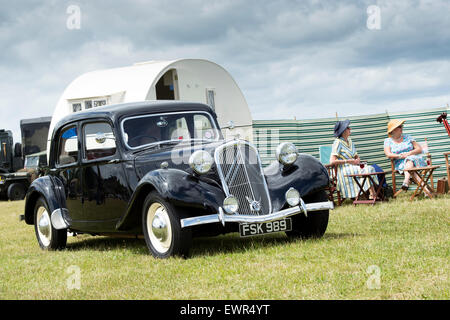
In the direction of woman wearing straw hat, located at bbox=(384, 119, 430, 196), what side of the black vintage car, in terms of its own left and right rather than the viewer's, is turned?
left

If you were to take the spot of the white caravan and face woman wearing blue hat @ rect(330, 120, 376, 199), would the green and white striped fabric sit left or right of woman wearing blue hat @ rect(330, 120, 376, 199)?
left

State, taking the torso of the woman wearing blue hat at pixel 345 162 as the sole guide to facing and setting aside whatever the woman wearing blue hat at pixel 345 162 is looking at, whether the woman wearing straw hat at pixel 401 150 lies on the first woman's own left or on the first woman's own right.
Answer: on the first woman's own left

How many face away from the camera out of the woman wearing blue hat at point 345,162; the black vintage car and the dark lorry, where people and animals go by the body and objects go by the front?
0

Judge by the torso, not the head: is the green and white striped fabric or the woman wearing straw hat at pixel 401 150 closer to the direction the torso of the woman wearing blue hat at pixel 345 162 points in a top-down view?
the woman wearing straw hat

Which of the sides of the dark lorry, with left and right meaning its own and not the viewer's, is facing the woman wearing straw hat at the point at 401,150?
left

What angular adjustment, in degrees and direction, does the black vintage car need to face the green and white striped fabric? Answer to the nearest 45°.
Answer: approximately 90° to its left

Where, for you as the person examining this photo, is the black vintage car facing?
facing the viewer and to the right of the viewer

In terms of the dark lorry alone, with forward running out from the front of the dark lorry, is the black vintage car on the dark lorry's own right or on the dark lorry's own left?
on the dark lorry's own left

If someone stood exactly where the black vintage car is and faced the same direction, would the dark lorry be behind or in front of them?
behind

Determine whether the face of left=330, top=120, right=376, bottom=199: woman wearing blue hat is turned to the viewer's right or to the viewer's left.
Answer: to the viewer's right
